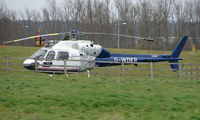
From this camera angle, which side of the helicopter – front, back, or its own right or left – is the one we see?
left
